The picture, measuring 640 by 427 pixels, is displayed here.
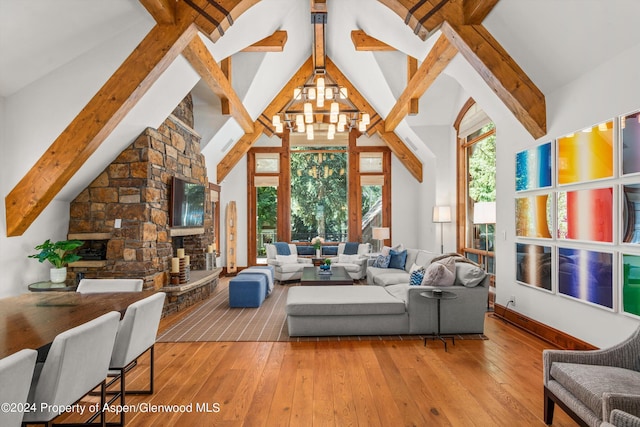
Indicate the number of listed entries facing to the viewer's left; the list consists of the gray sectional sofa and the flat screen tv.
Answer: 1

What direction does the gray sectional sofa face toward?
to the viewer's left

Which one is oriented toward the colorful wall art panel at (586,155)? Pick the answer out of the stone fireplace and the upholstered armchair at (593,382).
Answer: the stone fireplace

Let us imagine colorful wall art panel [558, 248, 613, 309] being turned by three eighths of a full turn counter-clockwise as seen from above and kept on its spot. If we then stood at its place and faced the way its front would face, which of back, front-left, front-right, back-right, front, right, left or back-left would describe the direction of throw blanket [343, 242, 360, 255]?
back-left

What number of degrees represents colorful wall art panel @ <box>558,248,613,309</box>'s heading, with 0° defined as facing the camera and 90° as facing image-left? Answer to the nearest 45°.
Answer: approximately 45°

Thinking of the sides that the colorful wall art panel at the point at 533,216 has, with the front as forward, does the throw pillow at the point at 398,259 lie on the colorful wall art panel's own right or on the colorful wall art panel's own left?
on the colorful wall art panel's own right

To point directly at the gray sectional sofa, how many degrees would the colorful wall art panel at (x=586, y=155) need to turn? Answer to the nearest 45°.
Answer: approximately 45° to its right

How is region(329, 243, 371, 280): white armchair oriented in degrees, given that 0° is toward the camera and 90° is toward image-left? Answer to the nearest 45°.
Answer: approximately 45°
